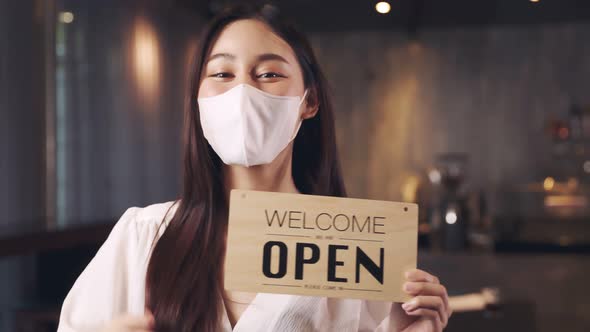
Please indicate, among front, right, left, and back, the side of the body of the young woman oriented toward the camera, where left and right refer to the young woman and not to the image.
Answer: front
